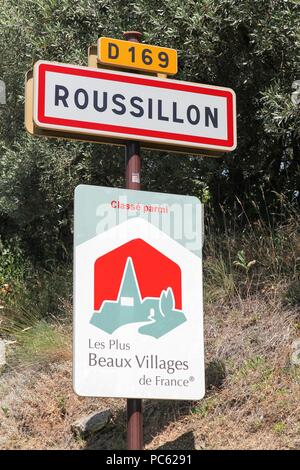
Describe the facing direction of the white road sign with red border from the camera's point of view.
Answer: facing the viewer and to the right of the viewer

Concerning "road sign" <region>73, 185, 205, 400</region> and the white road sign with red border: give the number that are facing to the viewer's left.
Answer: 0
